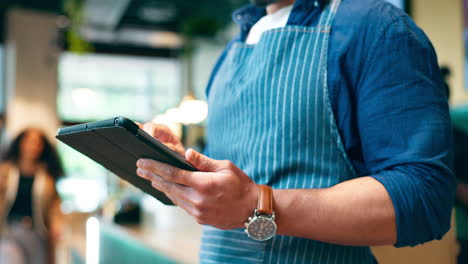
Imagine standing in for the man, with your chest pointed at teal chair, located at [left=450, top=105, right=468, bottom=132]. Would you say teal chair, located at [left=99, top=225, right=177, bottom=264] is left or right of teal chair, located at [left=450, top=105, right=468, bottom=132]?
left

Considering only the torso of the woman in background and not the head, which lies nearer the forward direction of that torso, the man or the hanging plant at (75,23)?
the man

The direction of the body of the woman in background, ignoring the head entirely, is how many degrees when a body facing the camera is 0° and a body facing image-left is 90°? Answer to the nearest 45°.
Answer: approximately 0°

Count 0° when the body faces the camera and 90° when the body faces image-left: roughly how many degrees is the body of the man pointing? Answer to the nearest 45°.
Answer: approximately 45°

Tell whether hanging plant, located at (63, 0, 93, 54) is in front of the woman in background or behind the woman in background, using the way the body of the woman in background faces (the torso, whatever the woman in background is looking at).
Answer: behind

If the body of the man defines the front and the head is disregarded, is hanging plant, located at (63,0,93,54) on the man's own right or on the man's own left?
on the man's own right

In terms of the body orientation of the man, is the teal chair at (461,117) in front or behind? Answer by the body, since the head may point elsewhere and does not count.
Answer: behind

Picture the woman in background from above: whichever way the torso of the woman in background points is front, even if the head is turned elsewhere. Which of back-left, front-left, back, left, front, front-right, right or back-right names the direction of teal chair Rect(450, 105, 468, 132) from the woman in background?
front-left
